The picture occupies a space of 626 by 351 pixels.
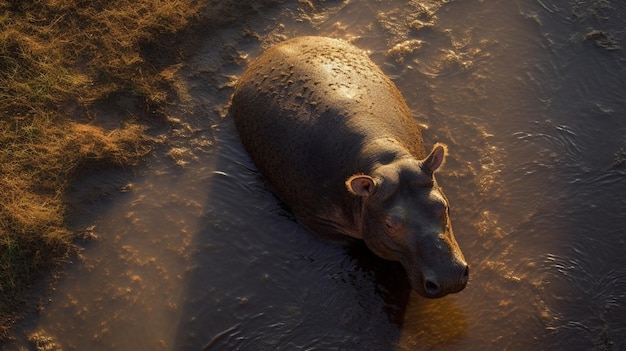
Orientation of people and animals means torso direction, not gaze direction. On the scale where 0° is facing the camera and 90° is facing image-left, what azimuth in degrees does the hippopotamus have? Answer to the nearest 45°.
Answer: approximately 315°
